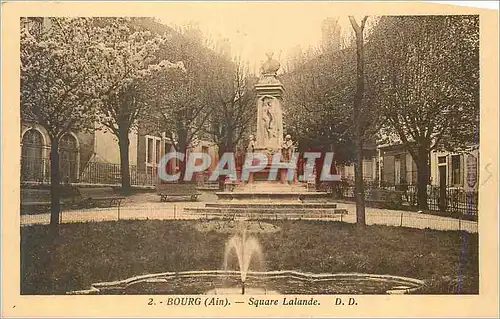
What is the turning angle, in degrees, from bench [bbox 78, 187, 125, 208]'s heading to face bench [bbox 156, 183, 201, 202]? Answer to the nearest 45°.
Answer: approximately 45° to its left
